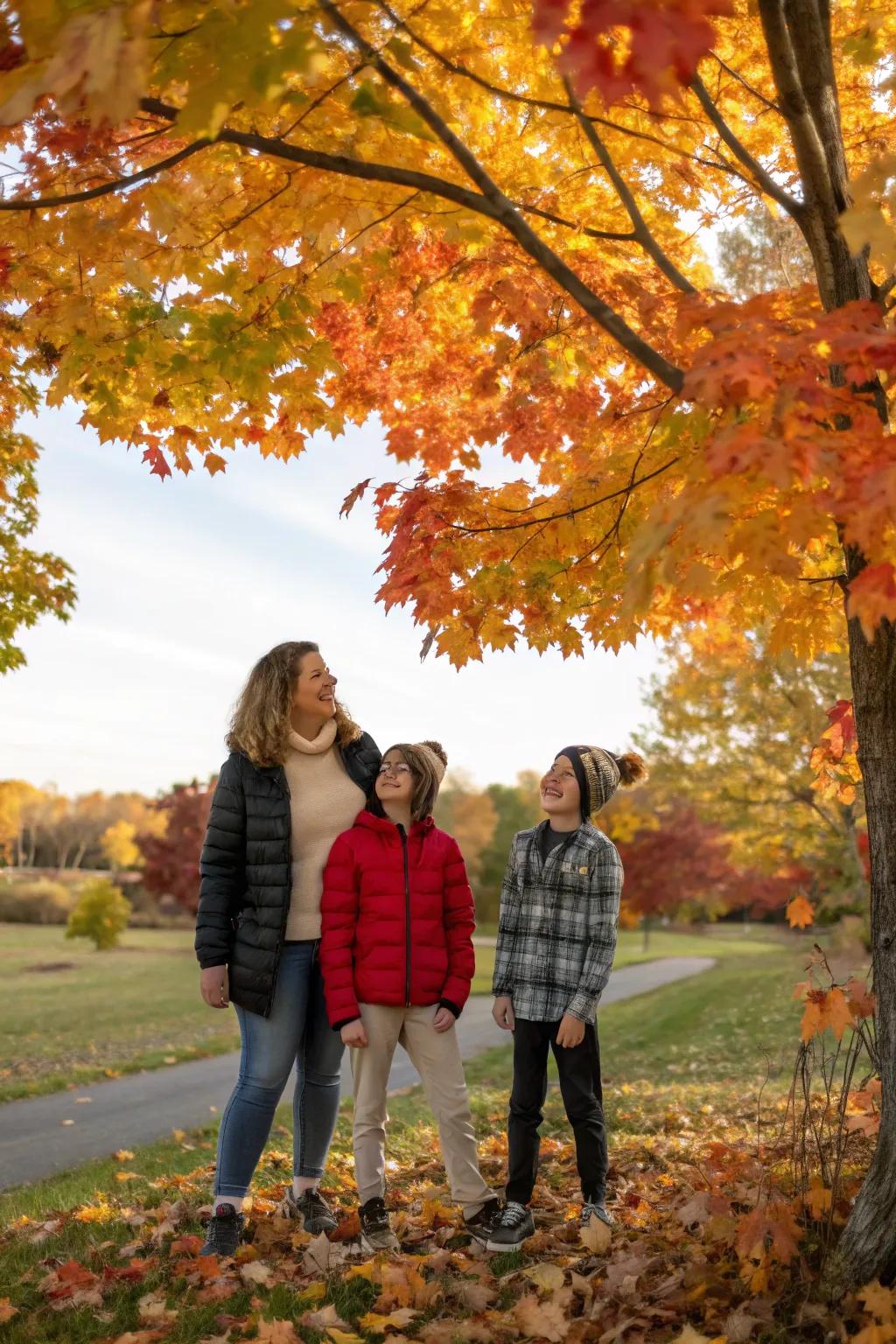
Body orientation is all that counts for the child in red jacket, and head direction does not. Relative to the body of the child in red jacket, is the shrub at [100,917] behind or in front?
behind

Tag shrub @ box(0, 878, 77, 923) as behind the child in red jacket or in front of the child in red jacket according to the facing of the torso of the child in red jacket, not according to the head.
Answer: behind

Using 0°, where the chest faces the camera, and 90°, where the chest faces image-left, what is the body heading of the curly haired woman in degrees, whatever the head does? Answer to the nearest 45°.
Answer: approximately 315°

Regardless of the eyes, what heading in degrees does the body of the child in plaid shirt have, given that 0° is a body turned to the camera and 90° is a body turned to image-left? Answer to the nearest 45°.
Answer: approximately 45°

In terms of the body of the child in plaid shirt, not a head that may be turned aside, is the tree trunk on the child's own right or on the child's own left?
on the child's own left

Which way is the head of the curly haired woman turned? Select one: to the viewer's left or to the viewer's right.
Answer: to the viewer's right
